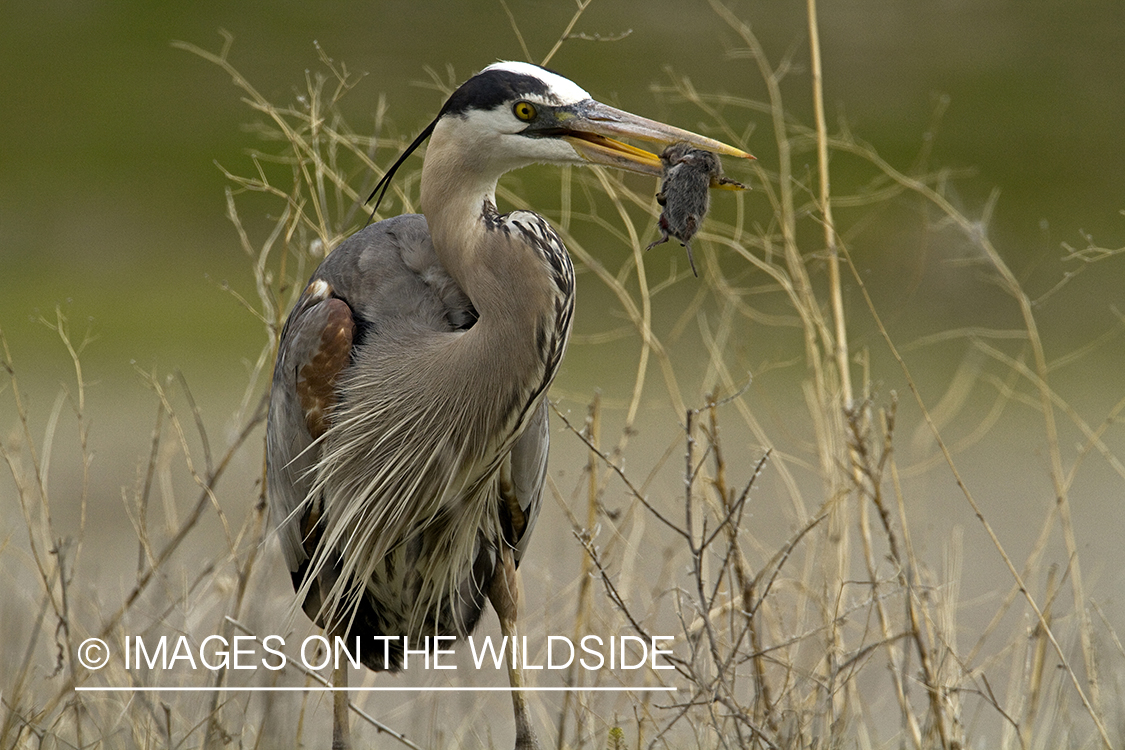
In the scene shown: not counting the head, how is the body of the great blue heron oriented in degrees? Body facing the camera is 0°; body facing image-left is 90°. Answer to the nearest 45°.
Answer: approximately 315°
